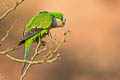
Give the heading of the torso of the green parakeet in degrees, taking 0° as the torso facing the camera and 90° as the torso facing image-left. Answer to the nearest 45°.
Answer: approximately 270°
